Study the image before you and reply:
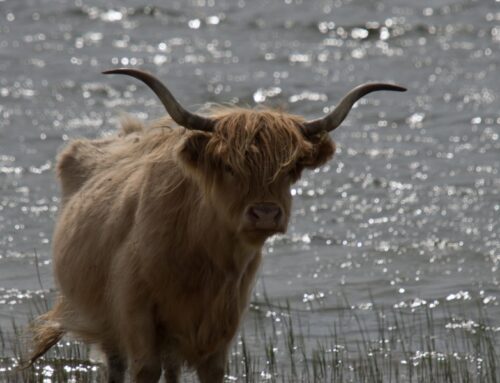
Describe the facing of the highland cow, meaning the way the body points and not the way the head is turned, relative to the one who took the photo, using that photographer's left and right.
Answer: facing the viewer and to the right of the viewer
